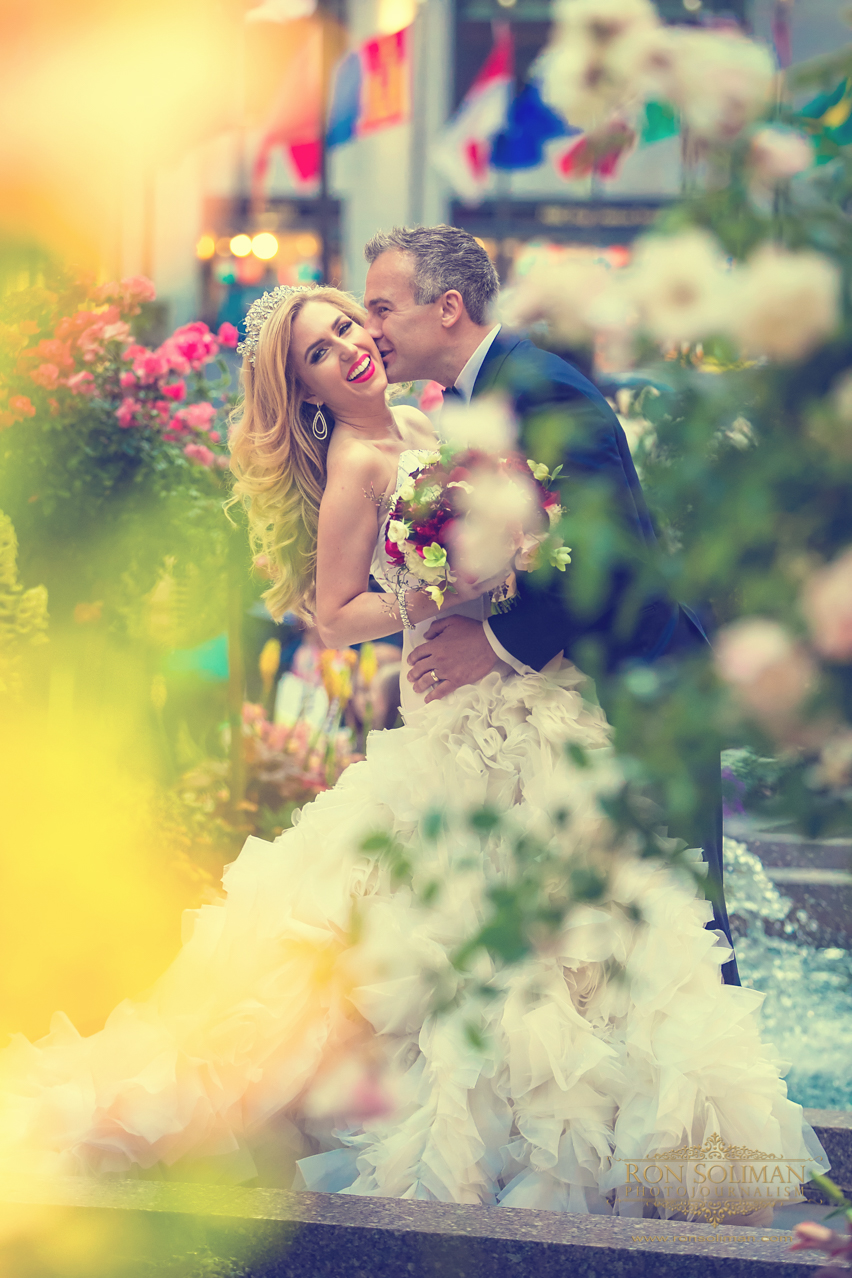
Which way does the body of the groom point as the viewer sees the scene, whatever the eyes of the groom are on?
to the viewer's left

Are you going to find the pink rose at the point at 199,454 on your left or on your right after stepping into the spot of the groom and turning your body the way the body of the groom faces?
on your right

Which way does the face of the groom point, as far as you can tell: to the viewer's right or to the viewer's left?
to the viewer's left

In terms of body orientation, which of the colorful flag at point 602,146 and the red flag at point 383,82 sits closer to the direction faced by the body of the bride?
the colorful flag

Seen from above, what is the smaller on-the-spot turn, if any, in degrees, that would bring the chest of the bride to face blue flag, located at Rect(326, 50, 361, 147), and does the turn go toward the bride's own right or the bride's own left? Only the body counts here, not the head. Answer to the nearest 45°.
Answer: approximately 135° to the bride's own left

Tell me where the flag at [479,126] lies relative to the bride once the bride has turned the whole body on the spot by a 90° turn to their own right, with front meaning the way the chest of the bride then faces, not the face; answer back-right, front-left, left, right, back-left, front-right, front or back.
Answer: back-right
